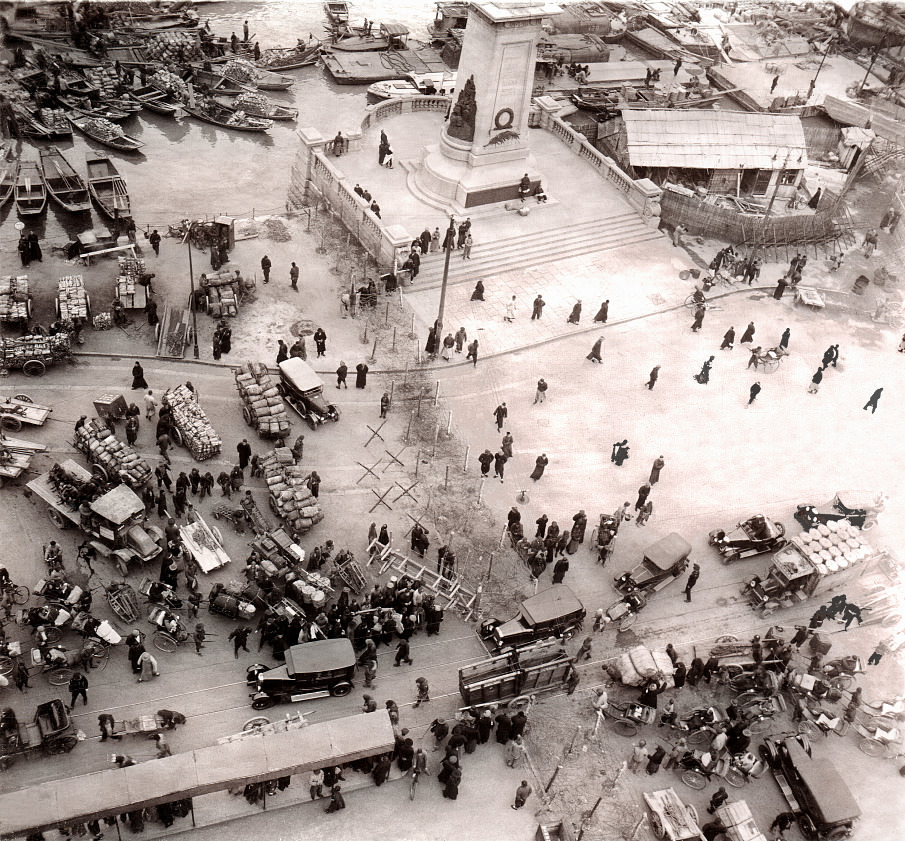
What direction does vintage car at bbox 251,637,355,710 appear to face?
to the viewer's left

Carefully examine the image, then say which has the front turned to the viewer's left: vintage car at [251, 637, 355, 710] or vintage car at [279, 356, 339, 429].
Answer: vintage car at [251, 637, 355, 710]

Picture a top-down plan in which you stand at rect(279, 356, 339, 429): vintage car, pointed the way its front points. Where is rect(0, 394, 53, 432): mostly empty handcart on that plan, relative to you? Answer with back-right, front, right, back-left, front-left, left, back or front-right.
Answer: back-right

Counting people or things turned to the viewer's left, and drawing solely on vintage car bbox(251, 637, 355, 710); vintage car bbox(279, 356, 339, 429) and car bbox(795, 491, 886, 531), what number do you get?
2

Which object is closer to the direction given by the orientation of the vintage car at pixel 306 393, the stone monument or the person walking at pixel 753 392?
the person walking

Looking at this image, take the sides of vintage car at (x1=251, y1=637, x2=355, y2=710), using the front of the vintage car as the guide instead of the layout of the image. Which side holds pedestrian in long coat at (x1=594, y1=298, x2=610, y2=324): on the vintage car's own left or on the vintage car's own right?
on the vintage car's own right

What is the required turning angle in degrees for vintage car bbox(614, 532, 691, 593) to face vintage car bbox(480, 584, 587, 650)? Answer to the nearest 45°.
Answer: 0° — it already faces it

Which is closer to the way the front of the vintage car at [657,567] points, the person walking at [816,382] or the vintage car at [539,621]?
the vintage car

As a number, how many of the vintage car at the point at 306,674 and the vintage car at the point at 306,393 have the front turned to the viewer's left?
1

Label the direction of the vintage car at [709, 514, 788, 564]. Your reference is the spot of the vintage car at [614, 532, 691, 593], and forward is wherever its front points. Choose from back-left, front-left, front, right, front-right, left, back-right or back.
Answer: back

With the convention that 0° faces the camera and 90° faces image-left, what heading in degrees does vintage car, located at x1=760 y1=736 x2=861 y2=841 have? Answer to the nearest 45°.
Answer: approximately 135°

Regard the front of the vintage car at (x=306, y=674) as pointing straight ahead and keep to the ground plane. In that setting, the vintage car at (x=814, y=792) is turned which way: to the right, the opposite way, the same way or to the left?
to the right

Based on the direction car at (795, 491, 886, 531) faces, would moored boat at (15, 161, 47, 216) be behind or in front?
in front
